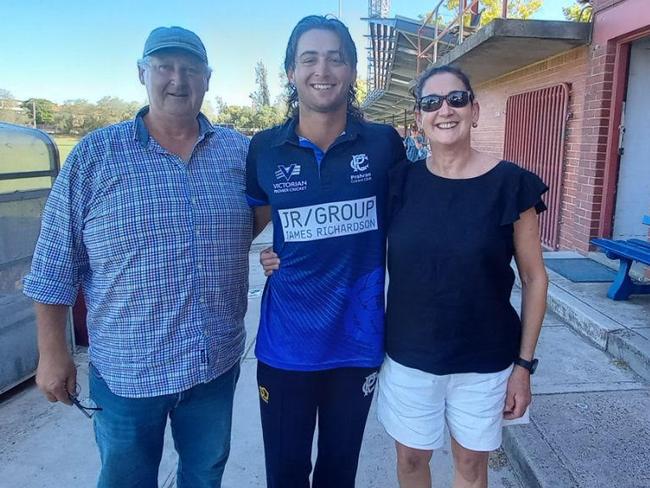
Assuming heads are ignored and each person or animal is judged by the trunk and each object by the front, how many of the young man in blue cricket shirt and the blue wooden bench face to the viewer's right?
0

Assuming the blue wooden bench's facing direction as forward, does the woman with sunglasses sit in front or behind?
in front

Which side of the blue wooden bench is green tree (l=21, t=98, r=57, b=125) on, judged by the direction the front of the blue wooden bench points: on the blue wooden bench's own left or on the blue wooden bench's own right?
on the blue wooden bench's own right

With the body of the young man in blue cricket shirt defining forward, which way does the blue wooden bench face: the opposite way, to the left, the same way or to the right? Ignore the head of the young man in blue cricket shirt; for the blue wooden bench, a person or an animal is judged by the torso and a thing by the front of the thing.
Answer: to the right

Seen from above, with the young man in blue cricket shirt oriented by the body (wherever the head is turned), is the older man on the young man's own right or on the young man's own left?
on the young man's own right

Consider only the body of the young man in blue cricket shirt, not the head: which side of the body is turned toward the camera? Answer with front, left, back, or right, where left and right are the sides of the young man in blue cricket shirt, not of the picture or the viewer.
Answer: front

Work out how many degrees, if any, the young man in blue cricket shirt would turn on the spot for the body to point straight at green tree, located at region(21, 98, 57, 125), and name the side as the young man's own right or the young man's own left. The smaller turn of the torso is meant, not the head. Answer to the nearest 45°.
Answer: approximately 135° to the young man's own right

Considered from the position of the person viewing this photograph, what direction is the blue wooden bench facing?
facing the viewer and to the left of the viewer

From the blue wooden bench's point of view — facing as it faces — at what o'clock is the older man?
The older man is roughly at 11 o'clock from the blue wooden bench.
